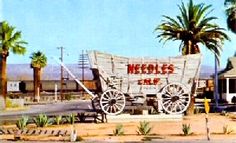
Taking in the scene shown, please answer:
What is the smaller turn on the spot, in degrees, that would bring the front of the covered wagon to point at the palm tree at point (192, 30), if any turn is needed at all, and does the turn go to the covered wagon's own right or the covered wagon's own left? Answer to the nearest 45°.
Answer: approximately 135° to the covered wagon's own right

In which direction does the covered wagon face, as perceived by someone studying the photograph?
facing to the left of the viewer

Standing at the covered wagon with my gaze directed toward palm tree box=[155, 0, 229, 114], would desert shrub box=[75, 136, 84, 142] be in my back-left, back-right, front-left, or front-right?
back-right

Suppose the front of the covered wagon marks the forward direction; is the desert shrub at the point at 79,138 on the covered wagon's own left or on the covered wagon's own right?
on the covered wagon's own left

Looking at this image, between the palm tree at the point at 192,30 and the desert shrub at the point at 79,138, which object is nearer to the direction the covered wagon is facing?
the desert shrub
